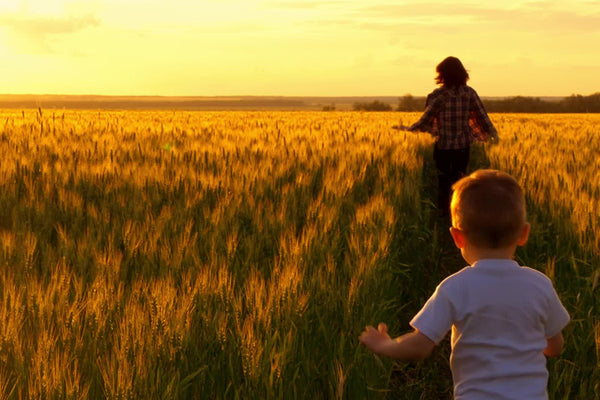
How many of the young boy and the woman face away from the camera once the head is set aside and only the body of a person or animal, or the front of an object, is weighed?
2

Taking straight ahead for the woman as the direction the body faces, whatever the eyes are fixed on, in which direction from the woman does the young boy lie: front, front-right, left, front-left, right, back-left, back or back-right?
back

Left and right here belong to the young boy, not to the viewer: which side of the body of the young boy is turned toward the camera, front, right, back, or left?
back

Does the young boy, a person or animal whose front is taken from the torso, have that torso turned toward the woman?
yes

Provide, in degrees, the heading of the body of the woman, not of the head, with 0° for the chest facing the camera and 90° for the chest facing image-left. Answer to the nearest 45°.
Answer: approximately 180°

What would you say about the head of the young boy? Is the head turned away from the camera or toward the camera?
away from the camera

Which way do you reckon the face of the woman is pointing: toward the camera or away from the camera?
away from the camera
